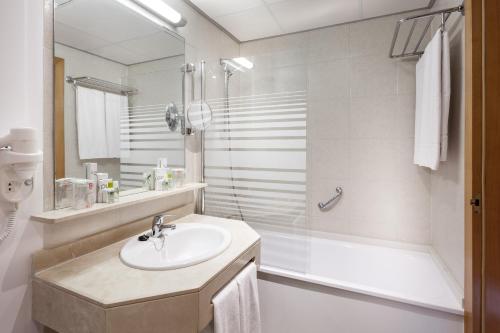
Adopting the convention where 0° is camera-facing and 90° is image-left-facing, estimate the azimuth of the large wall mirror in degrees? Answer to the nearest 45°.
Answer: approximately 315°

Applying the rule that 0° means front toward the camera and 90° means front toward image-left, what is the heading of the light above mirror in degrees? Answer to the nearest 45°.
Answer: approximately 315°

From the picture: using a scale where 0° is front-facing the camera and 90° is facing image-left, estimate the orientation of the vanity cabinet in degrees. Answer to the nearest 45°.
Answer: approximately 315°
